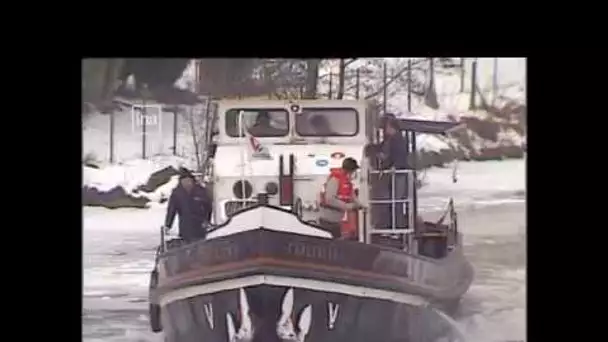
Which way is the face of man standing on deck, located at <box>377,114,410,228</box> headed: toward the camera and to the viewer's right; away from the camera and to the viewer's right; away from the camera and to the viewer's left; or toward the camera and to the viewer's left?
toward the camera and to the viewer's left

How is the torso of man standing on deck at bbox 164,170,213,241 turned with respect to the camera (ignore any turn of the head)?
toward the camera
